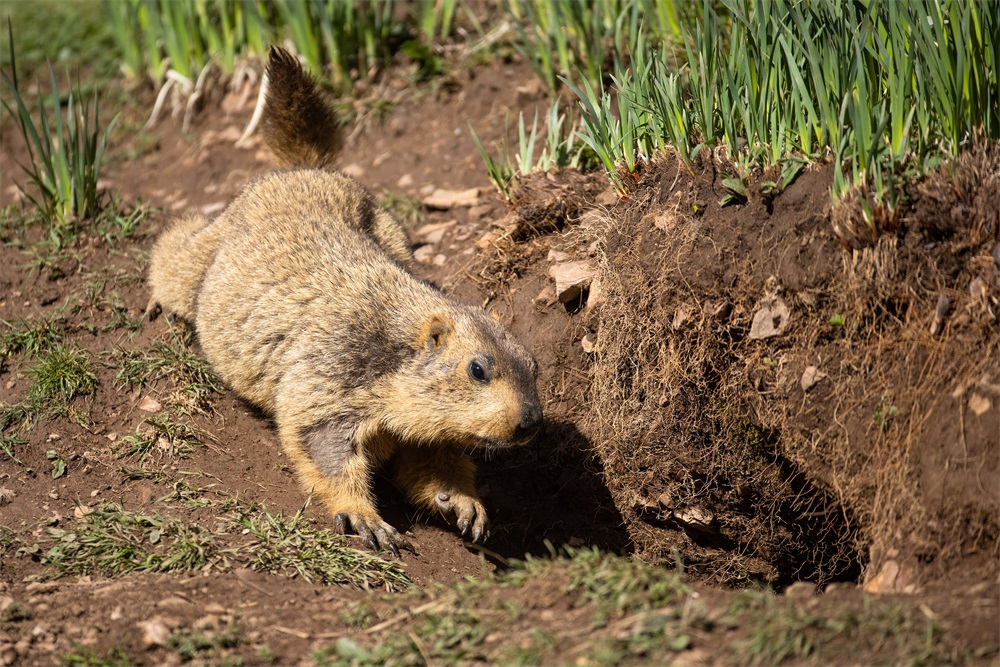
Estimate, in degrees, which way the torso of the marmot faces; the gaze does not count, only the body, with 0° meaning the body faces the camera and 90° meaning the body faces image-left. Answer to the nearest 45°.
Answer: approximately 315°

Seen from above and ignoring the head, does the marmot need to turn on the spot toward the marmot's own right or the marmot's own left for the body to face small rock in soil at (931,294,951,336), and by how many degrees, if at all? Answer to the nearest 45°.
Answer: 0° — it already faces it

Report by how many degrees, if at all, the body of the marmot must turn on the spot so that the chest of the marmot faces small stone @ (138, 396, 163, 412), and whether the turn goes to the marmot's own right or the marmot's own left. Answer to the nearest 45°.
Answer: approximately 180°

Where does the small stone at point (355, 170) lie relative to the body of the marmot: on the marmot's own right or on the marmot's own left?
on the marmot's own left

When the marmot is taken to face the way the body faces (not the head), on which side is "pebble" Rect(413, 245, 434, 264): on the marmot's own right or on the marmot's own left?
on the marmot's own left

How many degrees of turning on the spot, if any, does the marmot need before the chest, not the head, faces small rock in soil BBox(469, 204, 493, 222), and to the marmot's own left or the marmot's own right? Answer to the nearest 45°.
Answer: approximately 90° to the marmot's own left

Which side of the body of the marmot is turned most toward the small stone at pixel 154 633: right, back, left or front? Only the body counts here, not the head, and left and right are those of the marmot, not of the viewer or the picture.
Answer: right
